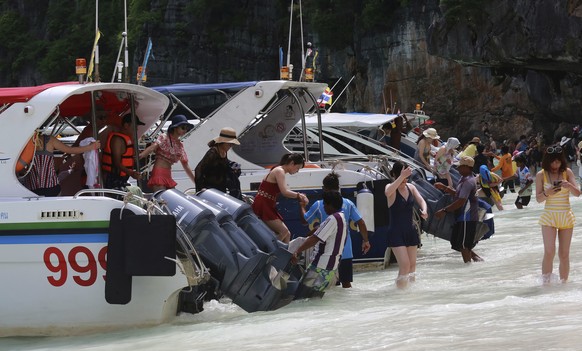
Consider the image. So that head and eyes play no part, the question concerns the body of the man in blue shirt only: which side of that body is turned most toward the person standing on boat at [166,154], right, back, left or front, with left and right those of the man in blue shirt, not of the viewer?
left

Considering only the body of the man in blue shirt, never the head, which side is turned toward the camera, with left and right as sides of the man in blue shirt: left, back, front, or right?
back

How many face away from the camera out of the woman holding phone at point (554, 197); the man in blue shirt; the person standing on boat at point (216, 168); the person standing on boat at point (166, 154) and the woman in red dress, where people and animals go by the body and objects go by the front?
1

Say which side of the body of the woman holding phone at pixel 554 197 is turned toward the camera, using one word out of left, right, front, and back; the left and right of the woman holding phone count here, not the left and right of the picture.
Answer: front

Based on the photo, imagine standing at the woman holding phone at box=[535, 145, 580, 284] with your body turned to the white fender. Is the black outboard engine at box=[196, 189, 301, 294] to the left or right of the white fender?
left

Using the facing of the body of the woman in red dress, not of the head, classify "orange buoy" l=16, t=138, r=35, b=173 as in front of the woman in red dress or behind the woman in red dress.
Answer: behind

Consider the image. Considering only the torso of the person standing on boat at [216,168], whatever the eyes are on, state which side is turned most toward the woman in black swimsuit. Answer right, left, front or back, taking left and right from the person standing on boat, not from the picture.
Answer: front

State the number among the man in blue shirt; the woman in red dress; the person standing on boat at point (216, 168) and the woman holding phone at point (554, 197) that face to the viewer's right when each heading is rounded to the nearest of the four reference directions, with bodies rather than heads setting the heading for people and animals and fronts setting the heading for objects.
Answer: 2

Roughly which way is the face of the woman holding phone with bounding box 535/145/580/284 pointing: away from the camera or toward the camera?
toward the camera

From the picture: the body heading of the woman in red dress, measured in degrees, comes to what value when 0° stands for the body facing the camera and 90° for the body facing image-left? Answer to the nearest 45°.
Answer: approximately 270°

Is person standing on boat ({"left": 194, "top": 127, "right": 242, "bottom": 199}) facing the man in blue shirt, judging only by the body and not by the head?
yes

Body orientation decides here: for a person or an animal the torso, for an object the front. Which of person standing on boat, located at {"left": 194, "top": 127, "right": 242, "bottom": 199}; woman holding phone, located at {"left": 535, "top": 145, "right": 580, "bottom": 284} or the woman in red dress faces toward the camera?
the woman holding phone
